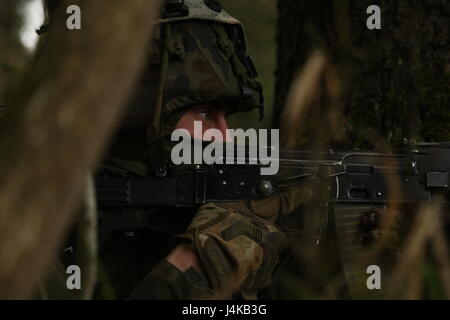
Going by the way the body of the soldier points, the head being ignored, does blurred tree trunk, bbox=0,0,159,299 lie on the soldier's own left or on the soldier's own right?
on the soldier's own right

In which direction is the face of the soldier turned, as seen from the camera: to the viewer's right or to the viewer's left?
to the viewer's right

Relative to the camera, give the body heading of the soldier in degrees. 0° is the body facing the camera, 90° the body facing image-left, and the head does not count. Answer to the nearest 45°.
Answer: approximately 270°
